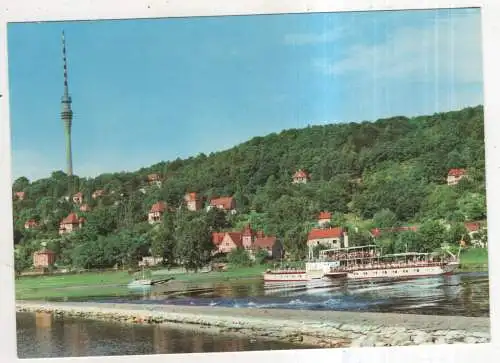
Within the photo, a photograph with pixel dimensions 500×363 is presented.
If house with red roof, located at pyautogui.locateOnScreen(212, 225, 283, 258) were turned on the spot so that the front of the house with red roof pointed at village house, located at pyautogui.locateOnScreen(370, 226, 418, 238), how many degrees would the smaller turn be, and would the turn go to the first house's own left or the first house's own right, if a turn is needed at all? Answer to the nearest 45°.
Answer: approximately 90° to the first house's own left

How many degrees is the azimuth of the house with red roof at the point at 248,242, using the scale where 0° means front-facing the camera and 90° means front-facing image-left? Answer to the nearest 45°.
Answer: approximately 0°

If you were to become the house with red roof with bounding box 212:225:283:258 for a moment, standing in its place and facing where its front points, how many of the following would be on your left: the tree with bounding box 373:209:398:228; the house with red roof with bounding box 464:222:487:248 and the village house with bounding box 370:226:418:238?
3

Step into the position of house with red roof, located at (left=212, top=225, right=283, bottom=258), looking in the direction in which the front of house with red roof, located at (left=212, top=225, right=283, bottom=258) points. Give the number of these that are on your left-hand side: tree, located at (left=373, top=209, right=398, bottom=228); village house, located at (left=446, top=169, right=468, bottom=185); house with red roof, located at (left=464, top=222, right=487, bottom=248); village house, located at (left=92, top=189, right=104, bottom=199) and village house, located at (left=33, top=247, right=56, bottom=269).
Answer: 3

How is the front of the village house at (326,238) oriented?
toward the camera

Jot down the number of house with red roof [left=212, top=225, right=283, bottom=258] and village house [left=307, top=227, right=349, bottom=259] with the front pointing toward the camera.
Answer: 2

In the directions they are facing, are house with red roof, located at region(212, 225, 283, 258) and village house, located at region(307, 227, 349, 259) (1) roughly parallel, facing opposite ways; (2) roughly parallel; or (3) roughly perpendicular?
roughly parallel
